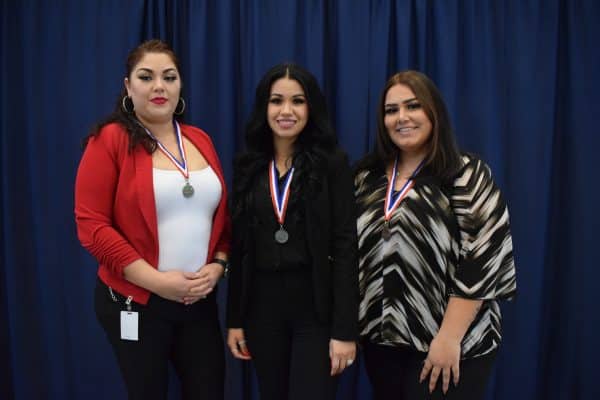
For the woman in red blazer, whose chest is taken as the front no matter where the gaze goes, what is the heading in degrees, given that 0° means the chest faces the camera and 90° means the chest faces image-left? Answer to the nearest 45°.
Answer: approximately 315°

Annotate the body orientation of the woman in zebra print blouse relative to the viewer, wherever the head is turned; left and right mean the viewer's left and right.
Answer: facing the viewer and to the left of the viewer
